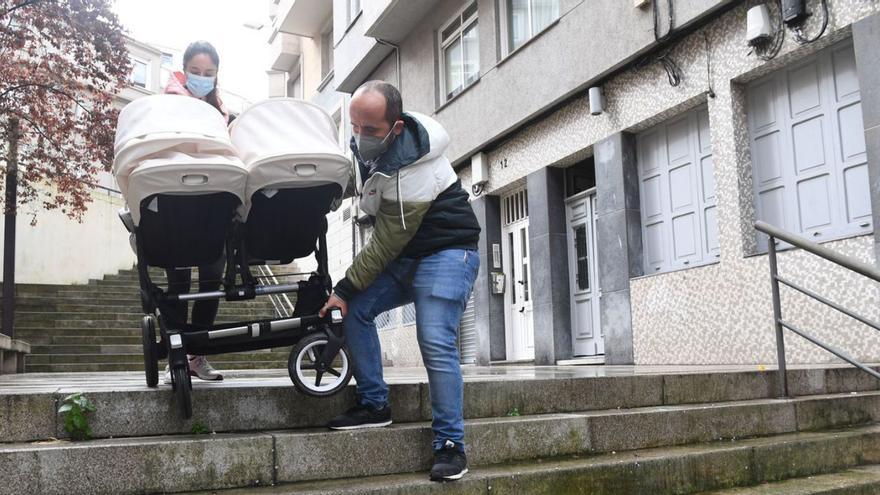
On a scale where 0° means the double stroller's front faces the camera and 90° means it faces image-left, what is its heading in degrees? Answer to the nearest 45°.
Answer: approximately 0°

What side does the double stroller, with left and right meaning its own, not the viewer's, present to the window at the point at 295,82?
back

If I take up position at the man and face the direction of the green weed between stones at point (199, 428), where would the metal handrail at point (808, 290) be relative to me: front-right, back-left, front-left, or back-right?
back-right

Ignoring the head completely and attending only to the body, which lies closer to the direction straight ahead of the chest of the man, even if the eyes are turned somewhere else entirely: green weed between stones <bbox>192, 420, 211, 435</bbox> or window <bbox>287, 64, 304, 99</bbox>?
the green weed between stones

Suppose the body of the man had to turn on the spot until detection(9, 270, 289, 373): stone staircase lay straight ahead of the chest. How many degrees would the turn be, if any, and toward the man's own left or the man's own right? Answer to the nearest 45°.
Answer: approximately 90° to the man's own right

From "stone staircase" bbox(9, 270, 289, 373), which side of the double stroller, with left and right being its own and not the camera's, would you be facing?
back

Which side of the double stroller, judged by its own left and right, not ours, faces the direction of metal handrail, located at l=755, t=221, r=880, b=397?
left

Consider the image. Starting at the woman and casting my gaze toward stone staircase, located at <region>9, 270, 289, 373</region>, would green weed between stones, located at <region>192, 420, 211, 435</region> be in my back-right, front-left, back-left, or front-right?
back-left
